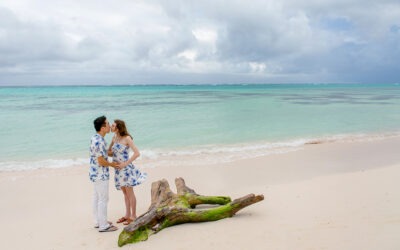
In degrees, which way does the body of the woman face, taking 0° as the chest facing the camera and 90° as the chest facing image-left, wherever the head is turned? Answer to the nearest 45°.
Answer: approximately 90°

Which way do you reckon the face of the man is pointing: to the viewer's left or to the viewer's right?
to the viewer's right

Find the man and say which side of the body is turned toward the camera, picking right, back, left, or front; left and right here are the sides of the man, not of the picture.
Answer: right

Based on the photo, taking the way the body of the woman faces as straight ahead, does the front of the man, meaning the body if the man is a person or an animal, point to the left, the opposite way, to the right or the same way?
the opposite way

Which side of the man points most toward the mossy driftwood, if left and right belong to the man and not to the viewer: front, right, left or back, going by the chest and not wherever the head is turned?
front
